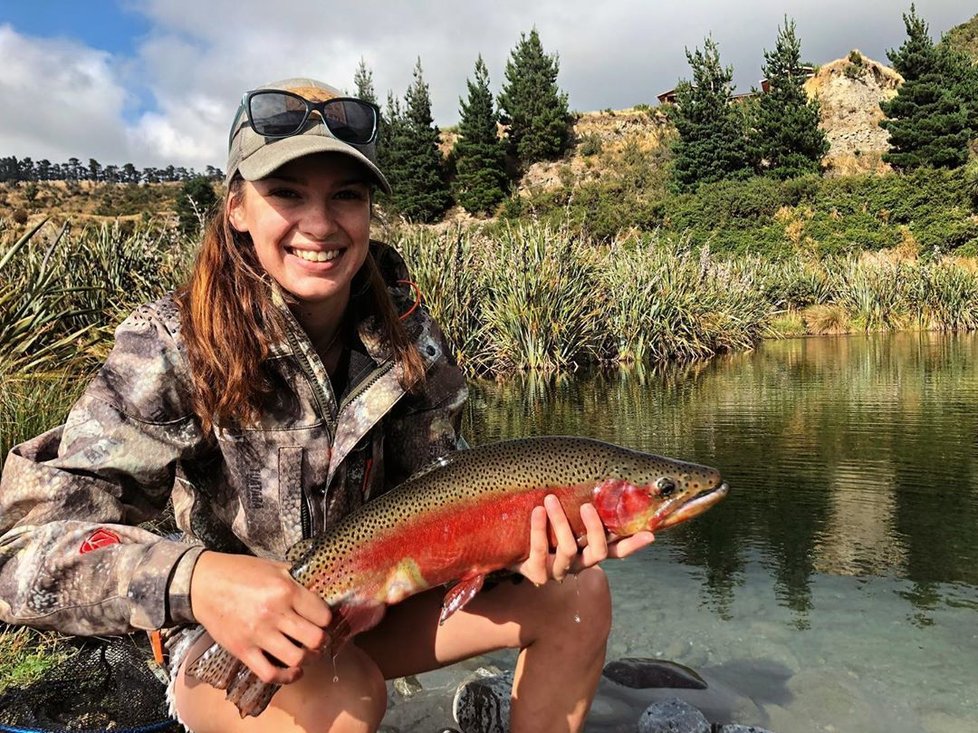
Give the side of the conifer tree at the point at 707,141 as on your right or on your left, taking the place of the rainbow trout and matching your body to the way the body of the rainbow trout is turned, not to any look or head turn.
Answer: on your left

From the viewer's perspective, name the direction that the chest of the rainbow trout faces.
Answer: to the viewer's right

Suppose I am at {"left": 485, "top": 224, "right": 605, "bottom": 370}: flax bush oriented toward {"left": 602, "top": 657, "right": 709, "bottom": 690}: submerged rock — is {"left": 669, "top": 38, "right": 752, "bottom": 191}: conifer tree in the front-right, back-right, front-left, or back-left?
back-left
